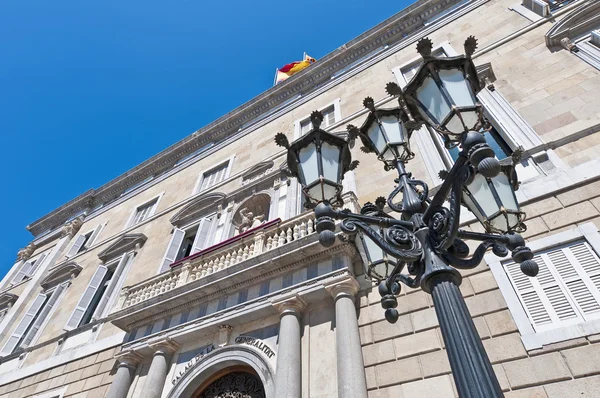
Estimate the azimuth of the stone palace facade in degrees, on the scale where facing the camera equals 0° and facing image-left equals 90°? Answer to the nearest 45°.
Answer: approximately 45°
